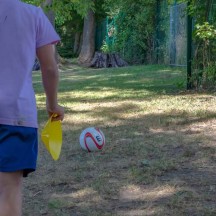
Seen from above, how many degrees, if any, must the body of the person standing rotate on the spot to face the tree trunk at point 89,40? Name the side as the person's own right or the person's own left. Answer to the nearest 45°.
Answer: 0° — they already face it

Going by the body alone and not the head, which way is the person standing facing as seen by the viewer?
away from the camera

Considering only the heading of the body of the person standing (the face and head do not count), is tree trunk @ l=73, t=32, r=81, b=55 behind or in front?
in front

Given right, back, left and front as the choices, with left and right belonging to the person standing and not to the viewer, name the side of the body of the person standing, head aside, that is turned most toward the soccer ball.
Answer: front
